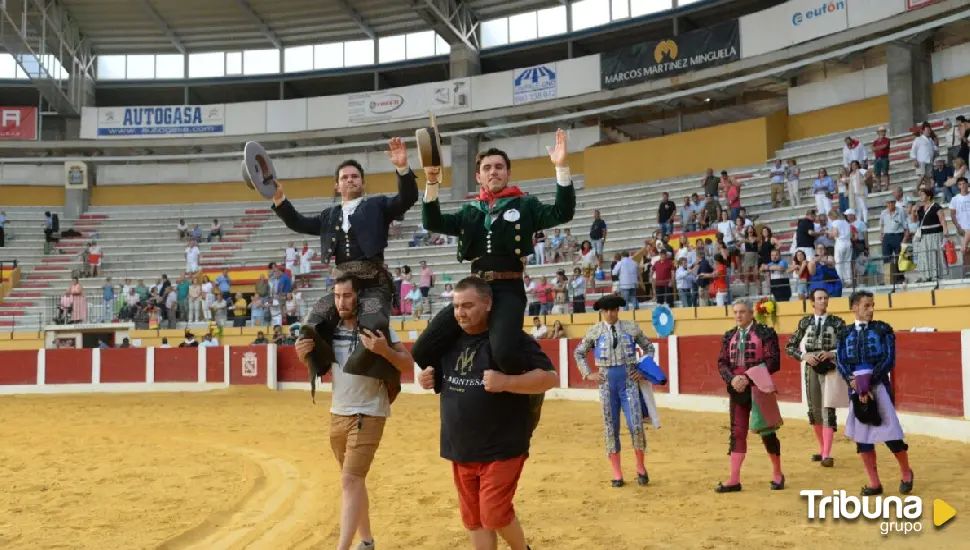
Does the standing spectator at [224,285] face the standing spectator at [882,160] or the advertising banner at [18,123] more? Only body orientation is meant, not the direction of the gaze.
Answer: the standing spectator

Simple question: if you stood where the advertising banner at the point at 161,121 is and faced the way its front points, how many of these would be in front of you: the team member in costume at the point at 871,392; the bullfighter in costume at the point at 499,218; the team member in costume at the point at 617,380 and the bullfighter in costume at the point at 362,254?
4

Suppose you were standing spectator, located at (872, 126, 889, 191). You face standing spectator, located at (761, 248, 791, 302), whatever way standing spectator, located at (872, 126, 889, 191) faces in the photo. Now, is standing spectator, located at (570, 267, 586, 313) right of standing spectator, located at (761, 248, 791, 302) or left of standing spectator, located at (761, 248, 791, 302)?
right

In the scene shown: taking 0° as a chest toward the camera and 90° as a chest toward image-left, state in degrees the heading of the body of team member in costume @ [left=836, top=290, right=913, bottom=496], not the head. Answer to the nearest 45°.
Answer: approximately 45°

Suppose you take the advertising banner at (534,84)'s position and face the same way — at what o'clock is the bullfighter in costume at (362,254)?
The bullfighter in costume is roughly at 12 o'clock from the advertising banner.

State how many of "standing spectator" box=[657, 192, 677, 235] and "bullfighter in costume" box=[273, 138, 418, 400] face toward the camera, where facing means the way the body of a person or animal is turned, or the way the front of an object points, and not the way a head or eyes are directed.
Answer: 2

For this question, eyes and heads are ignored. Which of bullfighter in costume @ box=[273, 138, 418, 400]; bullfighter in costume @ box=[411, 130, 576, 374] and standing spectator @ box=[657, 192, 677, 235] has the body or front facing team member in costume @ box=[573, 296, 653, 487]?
the standing spectator

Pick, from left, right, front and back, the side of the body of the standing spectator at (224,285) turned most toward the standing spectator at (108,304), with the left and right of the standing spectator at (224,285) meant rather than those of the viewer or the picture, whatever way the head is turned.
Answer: right

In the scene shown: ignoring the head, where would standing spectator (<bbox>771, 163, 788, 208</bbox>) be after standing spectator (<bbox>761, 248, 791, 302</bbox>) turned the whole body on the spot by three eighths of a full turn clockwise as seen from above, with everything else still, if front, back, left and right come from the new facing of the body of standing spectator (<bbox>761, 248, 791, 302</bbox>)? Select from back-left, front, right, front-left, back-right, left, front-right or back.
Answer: front

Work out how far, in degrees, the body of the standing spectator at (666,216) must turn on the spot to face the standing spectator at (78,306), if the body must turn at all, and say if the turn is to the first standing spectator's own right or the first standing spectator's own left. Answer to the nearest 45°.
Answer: approximately 90° to the first standing spectator's own right

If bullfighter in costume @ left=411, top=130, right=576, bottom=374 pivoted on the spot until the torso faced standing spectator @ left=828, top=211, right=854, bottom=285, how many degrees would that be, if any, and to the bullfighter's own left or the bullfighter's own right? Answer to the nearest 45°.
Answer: approximately 135° to the bullfighter's own left

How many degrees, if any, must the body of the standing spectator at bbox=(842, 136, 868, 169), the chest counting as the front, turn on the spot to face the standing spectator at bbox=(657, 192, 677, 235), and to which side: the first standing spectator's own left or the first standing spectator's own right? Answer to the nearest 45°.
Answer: approximately 45° to the first standing spectator's own right
